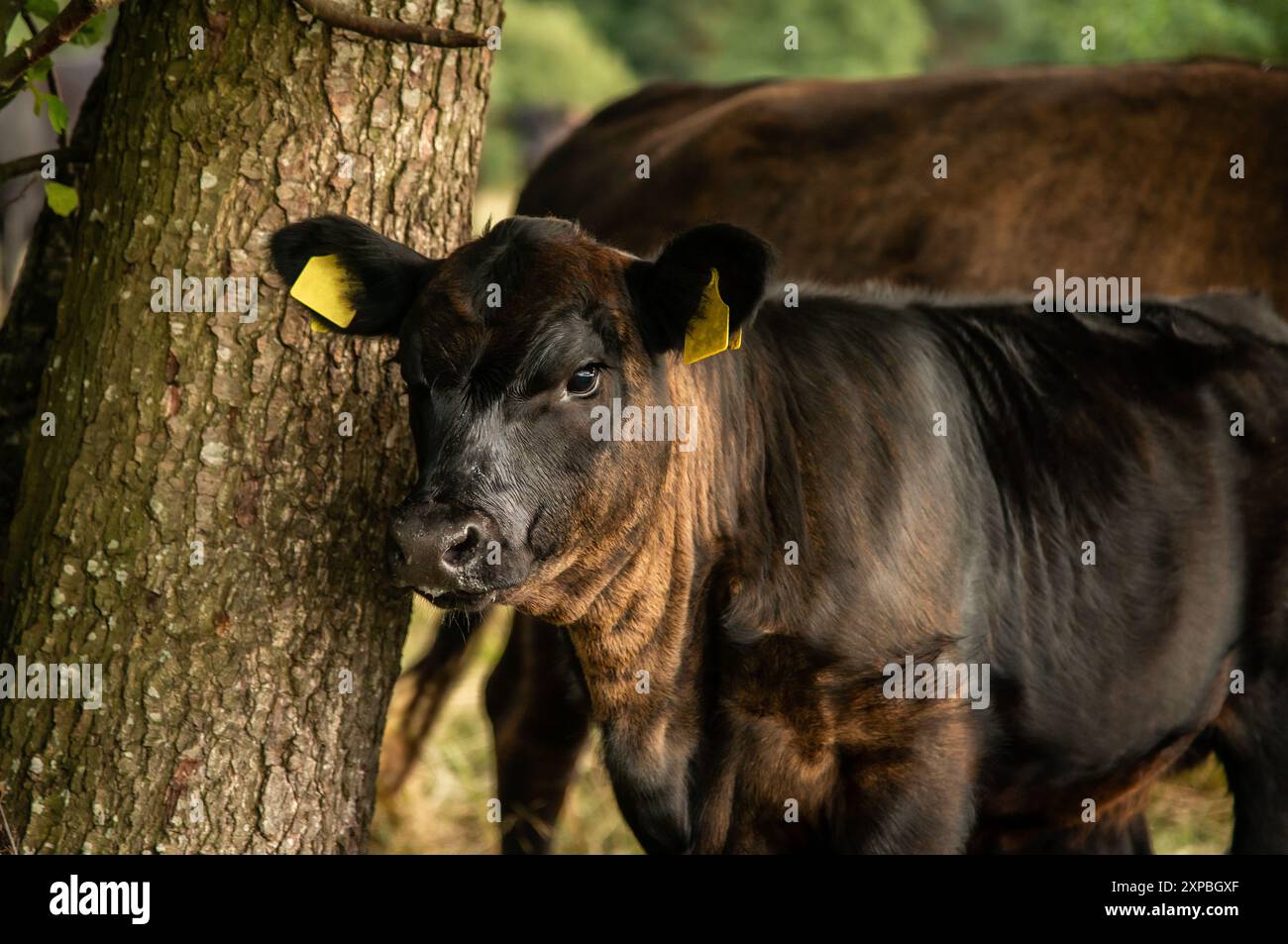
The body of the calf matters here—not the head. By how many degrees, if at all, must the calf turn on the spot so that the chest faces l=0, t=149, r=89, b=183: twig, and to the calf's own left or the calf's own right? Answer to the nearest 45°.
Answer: approximately 45° to the calf's own right

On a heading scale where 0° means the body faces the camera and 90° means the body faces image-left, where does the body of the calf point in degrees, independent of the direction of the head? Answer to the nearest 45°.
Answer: approximately 45°

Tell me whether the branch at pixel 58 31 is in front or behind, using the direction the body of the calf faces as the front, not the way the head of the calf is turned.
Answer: in front

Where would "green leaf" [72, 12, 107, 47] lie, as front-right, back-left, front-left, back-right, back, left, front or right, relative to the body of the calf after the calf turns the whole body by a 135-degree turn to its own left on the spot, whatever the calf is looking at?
back

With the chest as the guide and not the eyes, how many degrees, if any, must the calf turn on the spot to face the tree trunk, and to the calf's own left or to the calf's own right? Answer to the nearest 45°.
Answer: approximately 45° to the calf's own right

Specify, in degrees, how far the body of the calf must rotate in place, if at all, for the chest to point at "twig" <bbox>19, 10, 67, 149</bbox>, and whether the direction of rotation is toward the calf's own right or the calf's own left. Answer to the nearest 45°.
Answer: approximately 45° to the calf's own right
